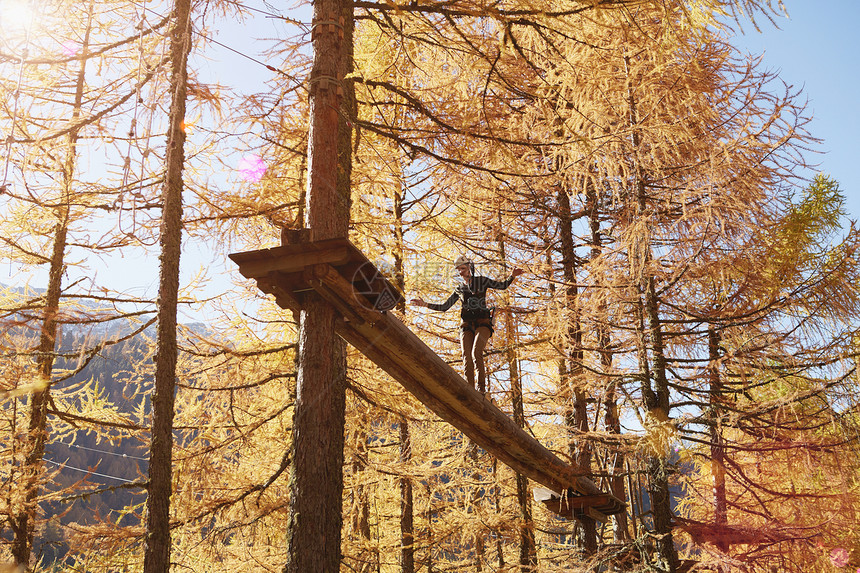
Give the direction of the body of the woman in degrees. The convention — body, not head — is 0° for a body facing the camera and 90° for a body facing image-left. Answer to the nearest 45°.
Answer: approximately 45°

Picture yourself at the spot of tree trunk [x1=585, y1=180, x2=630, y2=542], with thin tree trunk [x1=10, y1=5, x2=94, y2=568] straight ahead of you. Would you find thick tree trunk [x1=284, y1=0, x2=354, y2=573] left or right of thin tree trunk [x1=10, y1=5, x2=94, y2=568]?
left

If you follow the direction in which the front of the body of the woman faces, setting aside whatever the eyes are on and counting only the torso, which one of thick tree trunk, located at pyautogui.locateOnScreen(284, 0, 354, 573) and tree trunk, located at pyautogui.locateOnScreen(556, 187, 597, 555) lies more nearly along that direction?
the thick tree trunk

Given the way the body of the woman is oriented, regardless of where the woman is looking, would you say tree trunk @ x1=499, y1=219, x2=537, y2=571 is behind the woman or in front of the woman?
behind

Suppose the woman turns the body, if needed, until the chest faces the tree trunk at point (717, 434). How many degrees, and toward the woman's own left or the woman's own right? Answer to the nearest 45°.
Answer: approximately 180°

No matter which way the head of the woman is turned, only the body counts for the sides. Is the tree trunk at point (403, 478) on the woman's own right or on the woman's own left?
on the woman's own right

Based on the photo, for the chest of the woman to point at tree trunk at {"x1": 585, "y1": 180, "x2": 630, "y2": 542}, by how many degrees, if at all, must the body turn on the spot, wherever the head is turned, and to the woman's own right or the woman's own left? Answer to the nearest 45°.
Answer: approximately 180°

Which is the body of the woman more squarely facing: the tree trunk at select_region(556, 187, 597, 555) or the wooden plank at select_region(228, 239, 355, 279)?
the wooden plank
